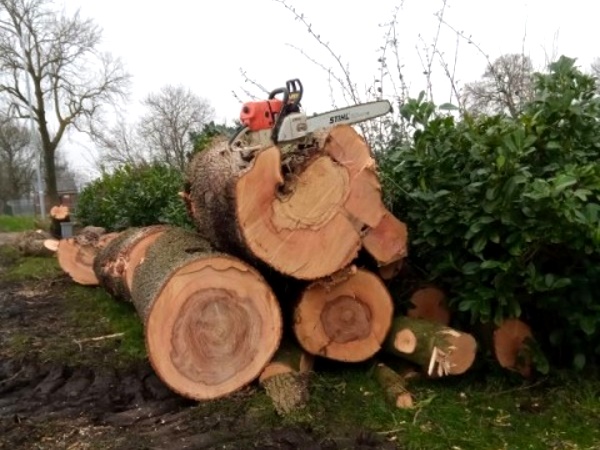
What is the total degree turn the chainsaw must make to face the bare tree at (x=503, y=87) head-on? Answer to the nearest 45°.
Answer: approximately 45° to its left

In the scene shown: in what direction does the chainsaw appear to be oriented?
to the viewer's right

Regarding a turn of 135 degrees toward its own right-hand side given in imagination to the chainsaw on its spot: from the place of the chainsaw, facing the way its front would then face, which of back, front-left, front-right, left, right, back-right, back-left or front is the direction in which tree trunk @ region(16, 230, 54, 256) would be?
right

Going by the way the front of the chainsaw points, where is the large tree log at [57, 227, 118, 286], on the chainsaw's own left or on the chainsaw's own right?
on the chainsaw's own left

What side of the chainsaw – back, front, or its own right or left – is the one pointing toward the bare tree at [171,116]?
left

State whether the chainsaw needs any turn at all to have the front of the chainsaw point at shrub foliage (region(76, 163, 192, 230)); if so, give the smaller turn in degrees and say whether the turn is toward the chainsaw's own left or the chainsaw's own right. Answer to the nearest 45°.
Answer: approximately 135° to the chainsaw's own left
